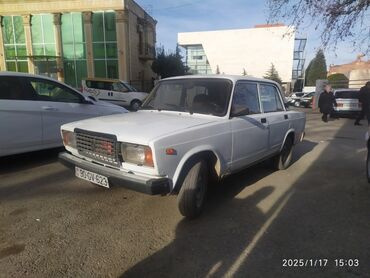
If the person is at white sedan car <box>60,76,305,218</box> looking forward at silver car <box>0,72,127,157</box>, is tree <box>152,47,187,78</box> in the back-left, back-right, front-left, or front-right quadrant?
front-right

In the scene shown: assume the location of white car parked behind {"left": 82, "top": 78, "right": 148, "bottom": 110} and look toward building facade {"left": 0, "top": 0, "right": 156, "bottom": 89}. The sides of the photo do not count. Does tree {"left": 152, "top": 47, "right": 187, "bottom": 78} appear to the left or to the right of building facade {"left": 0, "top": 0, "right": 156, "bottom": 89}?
right

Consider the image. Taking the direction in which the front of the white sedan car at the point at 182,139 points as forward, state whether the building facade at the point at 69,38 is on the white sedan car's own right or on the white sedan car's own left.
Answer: on the white sedan car's own right

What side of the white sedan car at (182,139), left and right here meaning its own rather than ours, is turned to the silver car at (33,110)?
right

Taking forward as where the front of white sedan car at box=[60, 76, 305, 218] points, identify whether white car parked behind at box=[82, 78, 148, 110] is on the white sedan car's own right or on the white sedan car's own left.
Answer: on the white sedan car's own right

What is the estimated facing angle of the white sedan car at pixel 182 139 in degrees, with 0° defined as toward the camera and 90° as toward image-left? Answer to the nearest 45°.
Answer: approximately 45°

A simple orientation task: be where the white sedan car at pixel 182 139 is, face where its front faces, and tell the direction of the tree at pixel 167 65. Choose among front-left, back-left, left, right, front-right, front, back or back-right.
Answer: back-right
